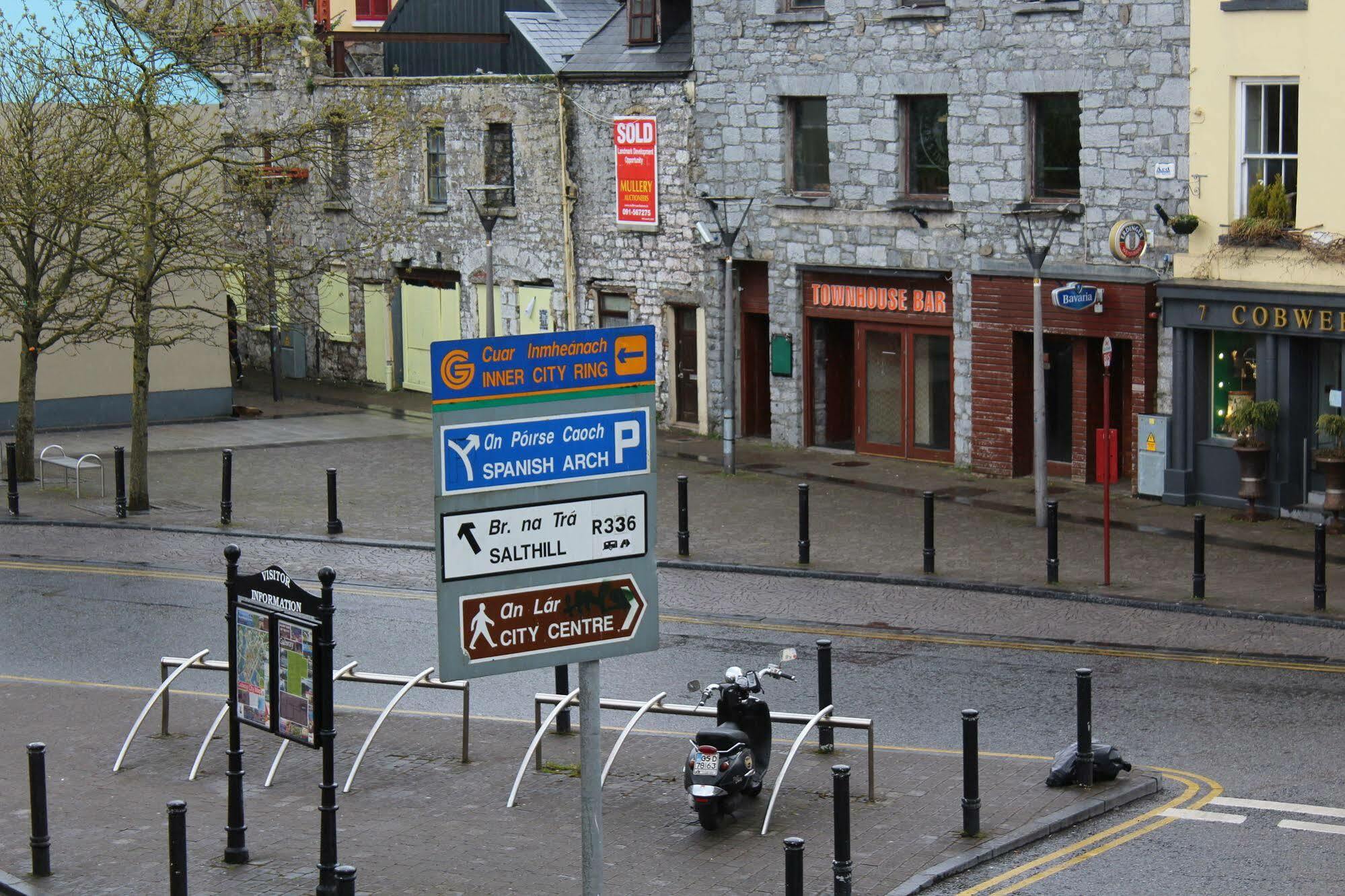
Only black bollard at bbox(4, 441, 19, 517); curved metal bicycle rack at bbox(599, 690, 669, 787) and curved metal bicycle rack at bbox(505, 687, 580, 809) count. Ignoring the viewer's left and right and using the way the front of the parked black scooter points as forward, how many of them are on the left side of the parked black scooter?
3

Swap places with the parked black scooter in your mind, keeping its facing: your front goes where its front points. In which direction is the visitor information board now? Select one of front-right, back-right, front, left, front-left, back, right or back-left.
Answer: back-left

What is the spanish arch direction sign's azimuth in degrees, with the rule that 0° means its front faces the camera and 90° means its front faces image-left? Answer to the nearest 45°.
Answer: approximately 0°

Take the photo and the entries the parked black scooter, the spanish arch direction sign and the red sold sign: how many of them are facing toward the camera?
2

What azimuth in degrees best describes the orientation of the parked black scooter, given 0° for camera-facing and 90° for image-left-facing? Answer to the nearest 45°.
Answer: approximately 225°

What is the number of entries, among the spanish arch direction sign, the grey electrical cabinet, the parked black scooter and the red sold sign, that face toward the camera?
3

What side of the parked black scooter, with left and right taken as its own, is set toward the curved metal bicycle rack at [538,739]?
left

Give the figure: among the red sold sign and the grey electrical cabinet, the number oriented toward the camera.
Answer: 2
